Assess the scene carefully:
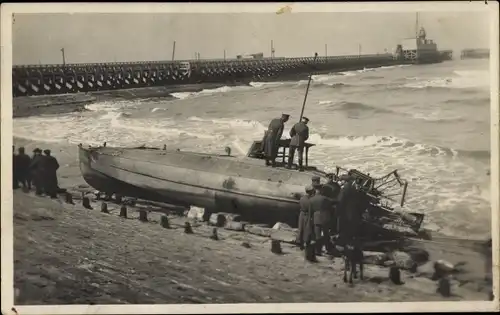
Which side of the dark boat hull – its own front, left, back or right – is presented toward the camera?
left

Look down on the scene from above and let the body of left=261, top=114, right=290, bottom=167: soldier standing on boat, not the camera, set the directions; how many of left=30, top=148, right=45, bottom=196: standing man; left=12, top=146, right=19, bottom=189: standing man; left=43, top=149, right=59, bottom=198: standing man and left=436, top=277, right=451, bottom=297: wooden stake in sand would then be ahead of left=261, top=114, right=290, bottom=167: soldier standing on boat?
1

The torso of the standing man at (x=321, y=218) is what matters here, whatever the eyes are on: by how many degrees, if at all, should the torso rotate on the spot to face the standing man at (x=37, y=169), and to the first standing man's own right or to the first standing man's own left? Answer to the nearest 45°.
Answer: approximately 90° to the first standing man's own left

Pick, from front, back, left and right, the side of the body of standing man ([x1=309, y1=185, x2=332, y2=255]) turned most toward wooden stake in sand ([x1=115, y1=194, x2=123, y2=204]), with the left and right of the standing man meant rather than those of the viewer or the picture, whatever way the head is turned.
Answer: left

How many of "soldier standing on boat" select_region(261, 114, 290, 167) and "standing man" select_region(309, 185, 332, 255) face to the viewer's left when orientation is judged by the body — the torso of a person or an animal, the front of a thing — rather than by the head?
0

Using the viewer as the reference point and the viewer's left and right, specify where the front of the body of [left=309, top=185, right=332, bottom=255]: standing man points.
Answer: facing away from the viewer
